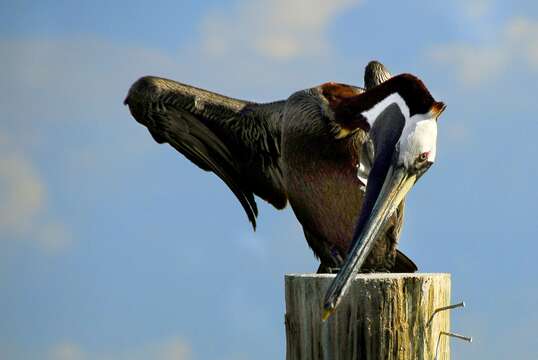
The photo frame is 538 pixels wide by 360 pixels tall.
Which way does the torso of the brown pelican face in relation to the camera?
toward the camera
